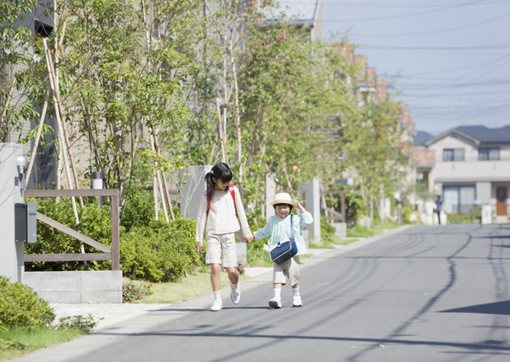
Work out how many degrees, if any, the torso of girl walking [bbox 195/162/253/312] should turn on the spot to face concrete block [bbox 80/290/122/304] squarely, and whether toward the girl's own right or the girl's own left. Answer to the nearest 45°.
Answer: approximately 135° to the girl's own right

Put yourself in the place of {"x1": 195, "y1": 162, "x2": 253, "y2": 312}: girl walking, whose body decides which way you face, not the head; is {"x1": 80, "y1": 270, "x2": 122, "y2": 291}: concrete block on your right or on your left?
on your right

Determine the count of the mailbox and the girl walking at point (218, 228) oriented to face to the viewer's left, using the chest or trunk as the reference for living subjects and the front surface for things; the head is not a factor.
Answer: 0

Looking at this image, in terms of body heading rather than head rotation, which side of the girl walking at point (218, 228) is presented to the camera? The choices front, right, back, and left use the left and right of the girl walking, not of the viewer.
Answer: front

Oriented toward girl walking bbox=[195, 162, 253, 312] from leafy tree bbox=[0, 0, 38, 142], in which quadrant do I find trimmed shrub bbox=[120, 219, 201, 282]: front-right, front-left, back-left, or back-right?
front-left

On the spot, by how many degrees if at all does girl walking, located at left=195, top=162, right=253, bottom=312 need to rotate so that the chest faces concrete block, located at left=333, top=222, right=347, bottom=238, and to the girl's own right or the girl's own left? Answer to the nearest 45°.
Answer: approximately 180°

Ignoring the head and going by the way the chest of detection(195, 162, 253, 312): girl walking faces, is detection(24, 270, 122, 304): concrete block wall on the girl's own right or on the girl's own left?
on the girl's own right

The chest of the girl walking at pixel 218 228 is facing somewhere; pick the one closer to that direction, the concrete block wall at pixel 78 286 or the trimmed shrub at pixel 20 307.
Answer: the trimmed shrub

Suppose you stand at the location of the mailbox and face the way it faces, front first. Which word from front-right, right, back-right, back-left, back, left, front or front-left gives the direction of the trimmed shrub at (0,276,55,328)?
front-right
